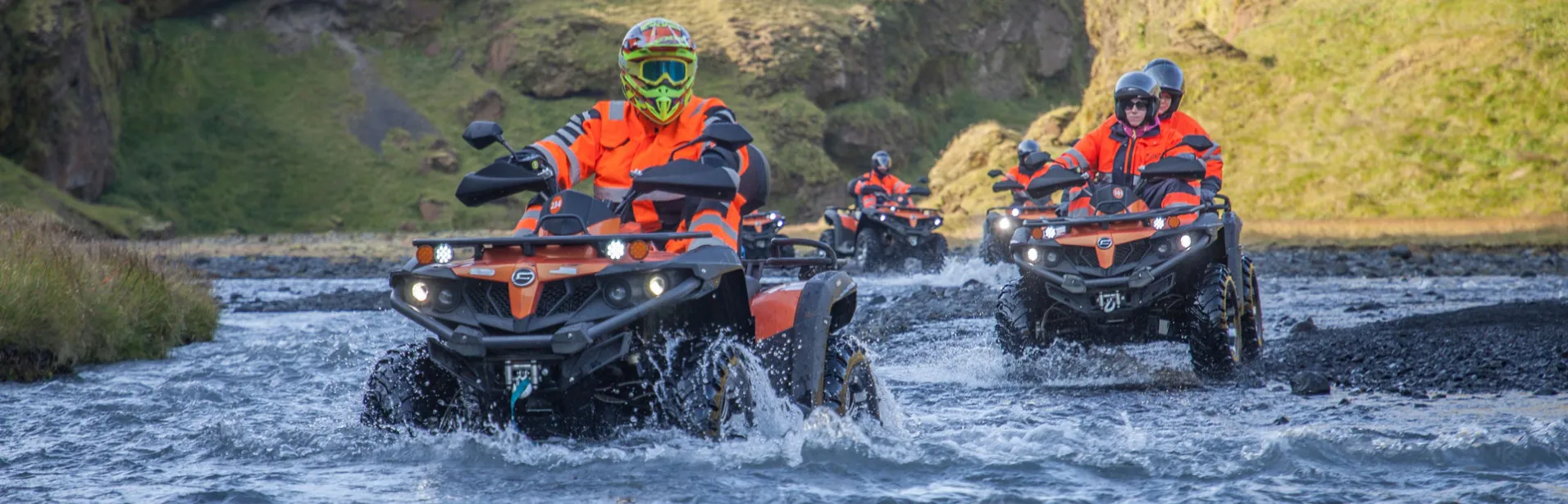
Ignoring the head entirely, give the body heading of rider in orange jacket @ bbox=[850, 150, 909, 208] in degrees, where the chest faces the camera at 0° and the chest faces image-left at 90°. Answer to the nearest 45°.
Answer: approximately 0°

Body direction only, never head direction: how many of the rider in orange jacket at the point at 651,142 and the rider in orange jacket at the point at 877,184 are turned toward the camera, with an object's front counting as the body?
2

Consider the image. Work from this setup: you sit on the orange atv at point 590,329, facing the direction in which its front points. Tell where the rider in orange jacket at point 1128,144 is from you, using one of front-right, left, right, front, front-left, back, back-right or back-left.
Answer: back
